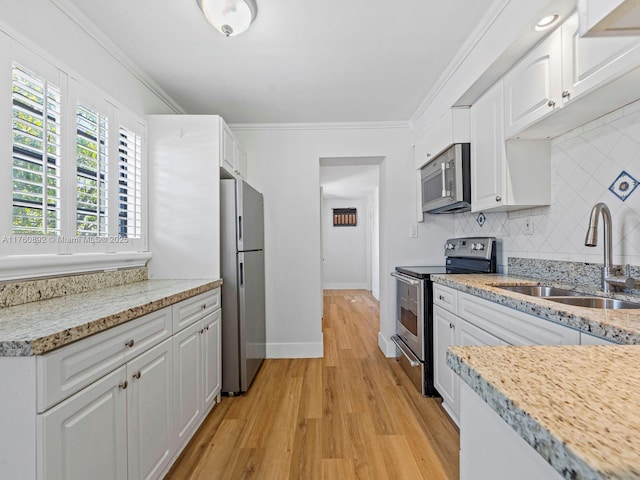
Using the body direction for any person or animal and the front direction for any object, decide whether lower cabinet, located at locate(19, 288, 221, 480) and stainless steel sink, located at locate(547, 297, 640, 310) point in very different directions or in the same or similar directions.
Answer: very different directions

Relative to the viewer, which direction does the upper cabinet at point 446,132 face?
to the viewer's left

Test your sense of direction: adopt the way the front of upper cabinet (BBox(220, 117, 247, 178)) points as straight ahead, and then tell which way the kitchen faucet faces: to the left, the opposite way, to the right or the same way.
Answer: the opposite way

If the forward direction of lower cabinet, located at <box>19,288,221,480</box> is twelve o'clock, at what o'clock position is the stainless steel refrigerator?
The stainless steel refrigerator is roughly at 9 o'clock from the lower cabinet.

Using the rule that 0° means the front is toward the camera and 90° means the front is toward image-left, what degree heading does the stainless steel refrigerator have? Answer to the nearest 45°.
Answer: approximately 270°

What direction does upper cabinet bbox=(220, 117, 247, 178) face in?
to the viewer's right

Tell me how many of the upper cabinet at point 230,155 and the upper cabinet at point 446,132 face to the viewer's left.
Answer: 1

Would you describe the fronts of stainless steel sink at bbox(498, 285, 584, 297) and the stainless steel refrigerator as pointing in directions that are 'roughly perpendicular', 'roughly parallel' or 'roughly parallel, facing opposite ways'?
roughly parallel, facing opposite ways

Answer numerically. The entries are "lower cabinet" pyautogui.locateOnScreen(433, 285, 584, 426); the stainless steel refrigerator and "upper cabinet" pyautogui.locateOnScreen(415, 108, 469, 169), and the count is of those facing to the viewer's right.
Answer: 1

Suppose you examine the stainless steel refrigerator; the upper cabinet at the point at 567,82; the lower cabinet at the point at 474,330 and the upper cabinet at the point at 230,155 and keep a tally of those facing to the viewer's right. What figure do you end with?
2

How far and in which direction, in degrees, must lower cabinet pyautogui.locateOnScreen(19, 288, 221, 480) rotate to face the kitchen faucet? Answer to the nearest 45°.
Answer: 0° — it already faces it

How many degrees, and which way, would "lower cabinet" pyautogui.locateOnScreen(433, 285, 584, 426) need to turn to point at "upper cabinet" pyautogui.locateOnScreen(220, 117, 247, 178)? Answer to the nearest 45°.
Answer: approximately 45° to its right

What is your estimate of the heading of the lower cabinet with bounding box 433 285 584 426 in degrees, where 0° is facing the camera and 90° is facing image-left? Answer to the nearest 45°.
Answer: approximately 45°
